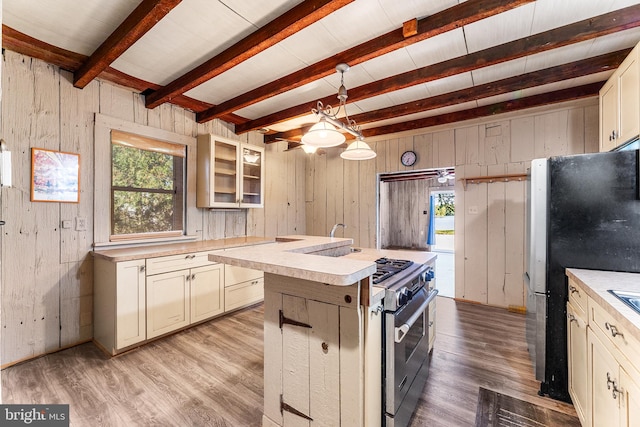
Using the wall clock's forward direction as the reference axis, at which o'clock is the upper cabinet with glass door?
The upper cabinet with glass door is roughly at 2 o'clock from the wall clock.

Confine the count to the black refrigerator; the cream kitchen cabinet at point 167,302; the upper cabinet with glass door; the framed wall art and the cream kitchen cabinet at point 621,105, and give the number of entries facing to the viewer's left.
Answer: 2

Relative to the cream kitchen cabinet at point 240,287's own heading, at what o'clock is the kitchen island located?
The kitchen island is roughly at 1 o'clock from the cream kitchen cabinet.

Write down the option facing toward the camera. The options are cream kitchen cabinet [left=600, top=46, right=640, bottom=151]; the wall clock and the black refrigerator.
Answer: the wall clock

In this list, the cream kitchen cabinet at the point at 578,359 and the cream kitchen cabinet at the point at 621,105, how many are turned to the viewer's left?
2

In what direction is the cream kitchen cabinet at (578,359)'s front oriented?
to the viewer's left

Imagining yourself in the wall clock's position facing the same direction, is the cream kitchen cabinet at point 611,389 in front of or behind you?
in front

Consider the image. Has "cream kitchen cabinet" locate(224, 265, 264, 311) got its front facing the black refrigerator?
yes

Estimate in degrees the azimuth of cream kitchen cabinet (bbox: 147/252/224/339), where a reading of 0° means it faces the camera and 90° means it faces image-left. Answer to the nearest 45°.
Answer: approximately 315°

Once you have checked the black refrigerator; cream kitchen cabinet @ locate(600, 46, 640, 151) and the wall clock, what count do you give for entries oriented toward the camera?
1

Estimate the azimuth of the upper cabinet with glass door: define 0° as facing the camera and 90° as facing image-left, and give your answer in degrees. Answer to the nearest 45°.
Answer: approximately 315°

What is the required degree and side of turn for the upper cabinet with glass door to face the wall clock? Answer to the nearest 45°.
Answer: approximately 45° to its left

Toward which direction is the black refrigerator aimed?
to the viewer's left
